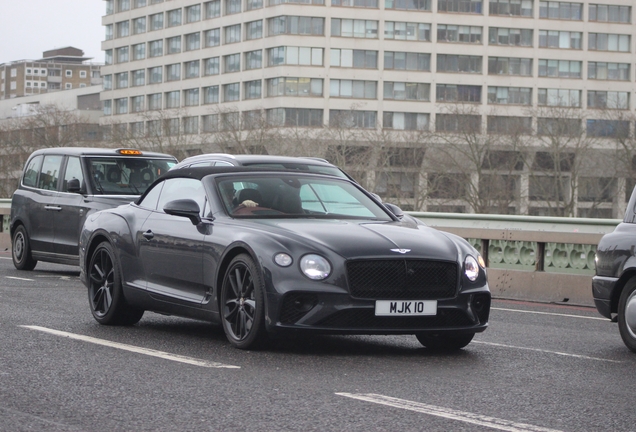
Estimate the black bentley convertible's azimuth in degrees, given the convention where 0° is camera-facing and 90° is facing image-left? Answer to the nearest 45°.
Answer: approximately 315°
